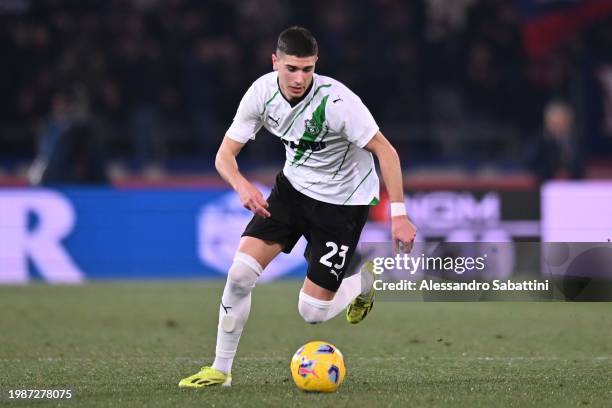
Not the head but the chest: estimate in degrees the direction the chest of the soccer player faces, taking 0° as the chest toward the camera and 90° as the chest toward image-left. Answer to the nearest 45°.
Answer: approximately 45°
